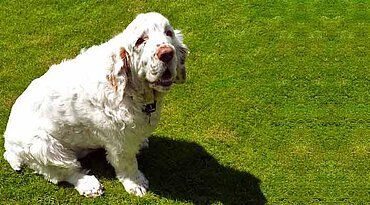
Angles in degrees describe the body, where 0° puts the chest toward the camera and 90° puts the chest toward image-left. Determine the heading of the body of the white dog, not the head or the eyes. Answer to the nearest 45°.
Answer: approximately 315°
